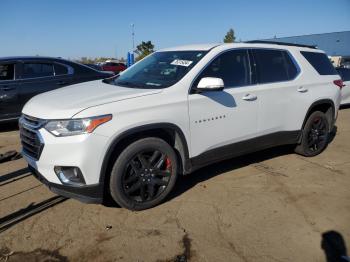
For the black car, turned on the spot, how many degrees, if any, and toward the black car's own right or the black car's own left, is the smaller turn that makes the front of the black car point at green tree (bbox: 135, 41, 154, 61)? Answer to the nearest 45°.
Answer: approximately 90° to the black car's own right

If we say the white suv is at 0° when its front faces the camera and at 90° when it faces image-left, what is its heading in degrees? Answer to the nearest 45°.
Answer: approximately 45°

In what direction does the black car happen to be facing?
to the viewer's left

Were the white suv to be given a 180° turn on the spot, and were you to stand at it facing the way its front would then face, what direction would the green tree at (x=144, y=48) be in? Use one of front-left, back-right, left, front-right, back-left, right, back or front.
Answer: front-left

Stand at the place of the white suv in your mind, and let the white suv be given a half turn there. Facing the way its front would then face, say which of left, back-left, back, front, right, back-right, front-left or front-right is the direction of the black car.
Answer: left
